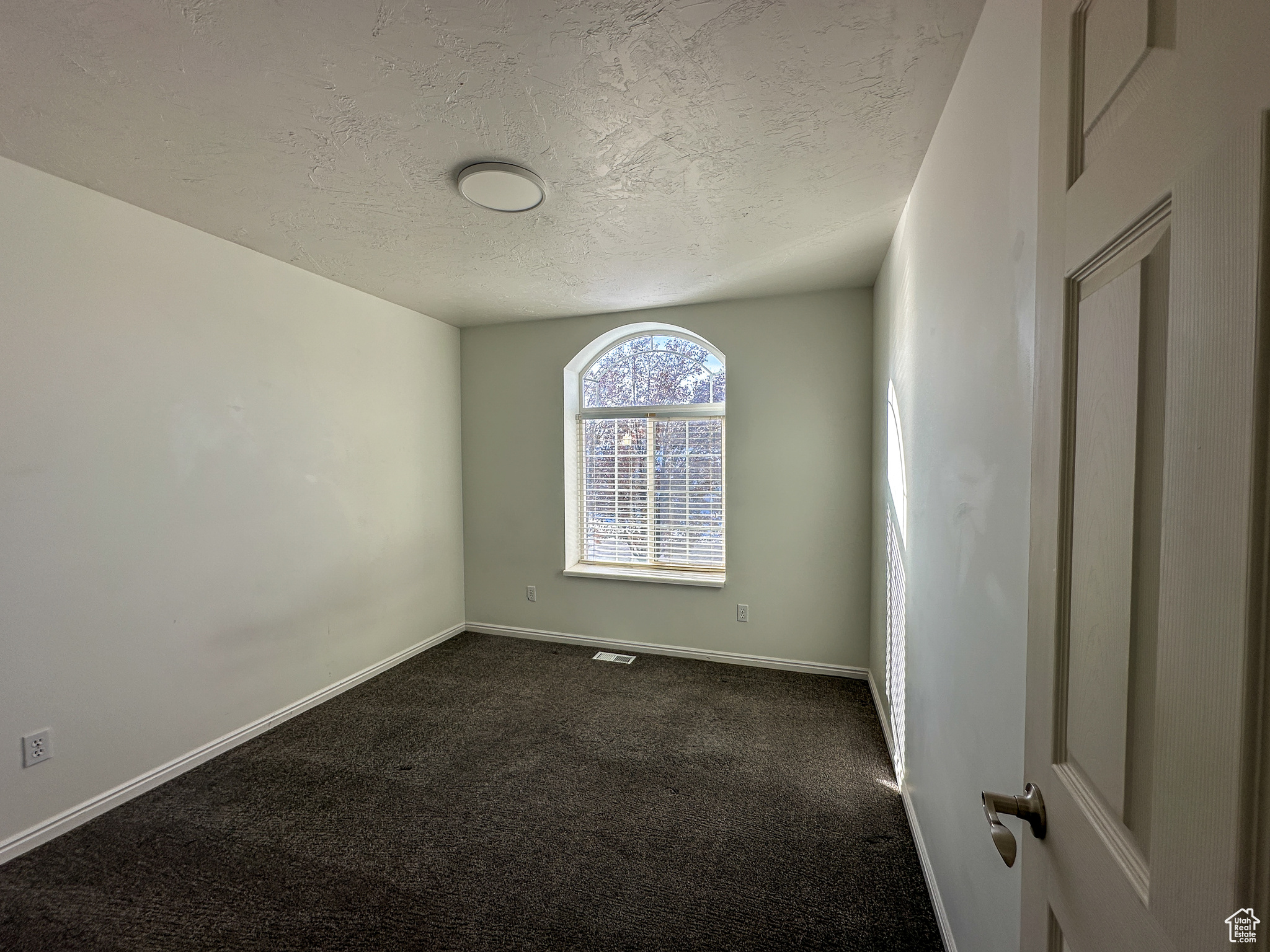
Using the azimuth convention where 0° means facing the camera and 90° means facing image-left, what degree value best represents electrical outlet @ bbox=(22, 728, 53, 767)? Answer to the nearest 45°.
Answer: approximately 315°

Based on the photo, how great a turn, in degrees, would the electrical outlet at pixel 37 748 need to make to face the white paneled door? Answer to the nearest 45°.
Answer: approximately 45° to its right
